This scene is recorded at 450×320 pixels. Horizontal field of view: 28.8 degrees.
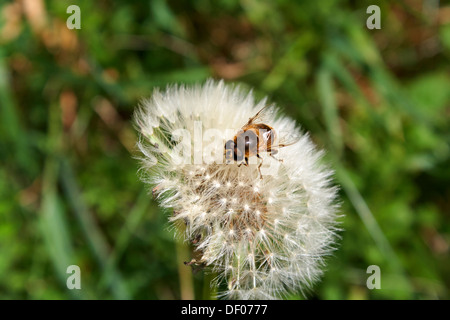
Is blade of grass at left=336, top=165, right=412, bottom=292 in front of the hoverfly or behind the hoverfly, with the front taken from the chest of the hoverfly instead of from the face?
behind

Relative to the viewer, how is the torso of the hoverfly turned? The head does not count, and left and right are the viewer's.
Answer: facing the viewer and to the left of the viewer

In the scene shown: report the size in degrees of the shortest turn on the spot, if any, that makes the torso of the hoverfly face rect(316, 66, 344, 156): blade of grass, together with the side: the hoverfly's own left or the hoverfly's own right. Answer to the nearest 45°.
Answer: approximately 135° to the hoverfly's own right
